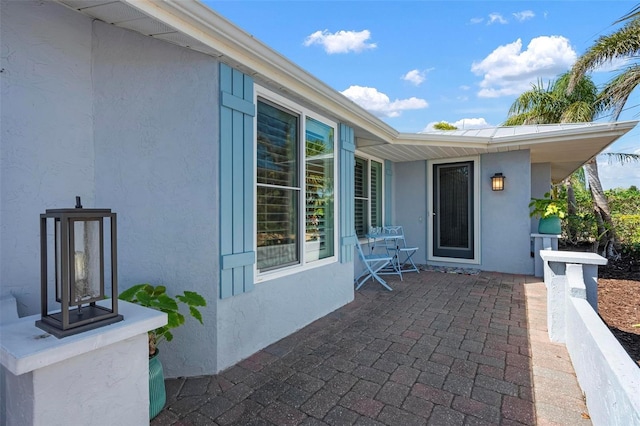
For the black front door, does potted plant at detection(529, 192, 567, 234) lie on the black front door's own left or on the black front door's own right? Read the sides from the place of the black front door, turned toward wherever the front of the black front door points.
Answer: on the black front door's own left

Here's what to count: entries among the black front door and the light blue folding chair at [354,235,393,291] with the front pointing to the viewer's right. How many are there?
1

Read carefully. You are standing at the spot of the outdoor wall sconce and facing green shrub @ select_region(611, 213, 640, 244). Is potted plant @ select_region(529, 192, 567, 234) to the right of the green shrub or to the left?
right

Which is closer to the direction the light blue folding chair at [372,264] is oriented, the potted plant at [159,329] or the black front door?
the black front door

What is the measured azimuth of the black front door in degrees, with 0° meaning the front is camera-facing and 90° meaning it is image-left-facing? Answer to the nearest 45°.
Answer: approximately 0°

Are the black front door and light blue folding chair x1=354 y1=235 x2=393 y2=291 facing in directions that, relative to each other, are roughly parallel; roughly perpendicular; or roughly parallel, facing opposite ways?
roughly perpendicular

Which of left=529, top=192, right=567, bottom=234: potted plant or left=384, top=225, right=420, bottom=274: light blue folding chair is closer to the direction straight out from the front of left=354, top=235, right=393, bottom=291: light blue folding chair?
the potted plant

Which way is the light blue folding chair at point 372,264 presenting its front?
to the viewer's right

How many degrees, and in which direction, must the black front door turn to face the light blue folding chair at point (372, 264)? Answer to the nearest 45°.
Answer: approximately 45° to its right

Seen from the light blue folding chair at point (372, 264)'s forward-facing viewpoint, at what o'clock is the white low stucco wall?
The white low stucco wall is roughly at 2 o'clock from the light blue folding chair.

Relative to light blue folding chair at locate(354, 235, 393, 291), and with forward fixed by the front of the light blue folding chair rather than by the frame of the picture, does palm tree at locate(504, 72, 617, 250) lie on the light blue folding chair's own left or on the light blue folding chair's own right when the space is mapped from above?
on the light blue folding chair's own left
